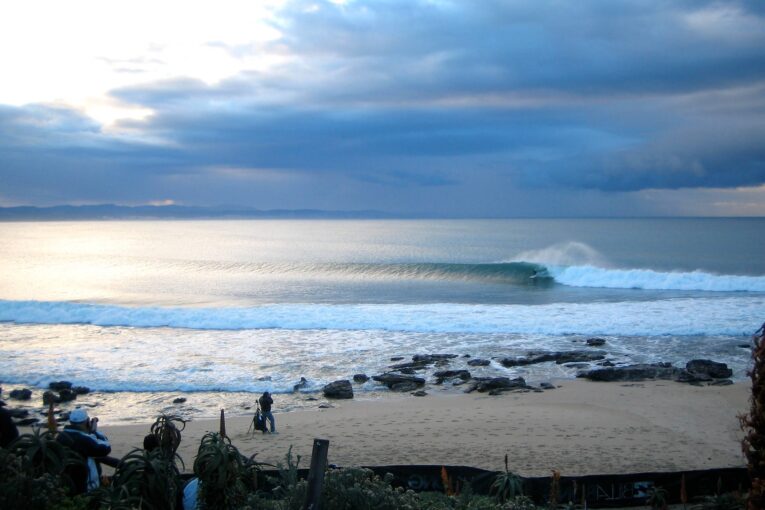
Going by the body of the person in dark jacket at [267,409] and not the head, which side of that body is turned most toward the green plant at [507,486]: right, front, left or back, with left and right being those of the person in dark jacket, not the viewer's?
back

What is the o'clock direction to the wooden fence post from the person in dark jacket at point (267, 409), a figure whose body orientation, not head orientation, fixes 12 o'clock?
The wooden fence post is roughly at 6 o'clock from the person in dark jacket.

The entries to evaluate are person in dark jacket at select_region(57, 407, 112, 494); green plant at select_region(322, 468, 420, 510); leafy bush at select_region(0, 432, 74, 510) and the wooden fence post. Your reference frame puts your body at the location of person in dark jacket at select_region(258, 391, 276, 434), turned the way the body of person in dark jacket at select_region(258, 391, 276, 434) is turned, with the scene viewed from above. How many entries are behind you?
4

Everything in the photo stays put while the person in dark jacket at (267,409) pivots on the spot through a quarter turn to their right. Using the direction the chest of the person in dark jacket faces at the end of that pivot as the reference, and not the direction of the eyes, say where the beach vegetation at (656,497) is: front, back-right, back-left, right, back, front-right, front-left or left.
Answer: front-right

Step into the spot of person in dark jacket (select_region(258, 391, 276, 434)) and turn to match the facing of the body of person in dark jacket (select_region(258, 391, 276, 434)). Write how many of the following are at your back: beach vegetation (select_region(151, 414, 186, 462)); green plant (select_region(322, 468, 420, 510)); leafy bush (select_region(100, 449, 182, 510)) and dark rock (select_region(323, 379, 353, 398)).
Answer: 3

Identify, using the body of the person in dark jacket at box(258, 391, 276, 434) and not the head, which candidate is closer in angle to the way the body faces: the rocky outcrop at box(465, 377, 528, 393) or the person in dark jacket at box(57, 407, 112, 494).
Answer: the rocky outcrop

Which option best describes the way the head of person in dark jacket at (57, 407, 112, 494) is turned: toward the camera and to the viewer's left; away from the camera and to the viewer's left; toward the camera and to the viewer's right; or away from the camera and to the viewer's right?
away from the camera and to the viewer's right

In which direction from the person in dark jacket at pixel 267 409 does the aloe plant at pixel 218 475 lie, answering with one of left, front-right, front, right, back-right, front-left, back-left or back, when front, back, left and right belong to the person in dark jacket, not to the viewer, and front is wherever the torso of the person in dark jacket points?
back

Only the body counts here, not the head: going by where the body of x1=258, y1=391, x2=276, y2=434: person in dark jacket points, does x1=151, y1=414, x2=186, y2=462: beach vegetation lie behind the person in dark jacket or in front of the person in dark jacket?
behind

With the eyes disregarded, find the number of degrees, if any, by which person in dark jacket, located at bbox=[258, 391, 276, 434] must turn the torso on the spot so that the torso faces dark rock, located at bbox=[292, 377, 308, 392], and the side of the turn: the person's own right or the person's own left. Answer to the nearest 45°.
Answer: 0° — they already face it

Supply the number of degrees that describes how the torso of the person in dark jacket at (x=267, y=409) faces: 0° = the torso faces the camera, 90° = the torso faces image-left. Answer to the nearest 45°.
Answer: approximately 180°

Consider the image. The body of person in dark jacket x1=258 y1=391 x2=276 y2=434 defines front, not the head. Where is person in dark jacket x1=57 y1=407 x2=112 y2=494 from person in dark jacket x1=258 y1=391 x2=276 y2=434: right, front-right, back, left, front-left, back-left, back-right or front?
back

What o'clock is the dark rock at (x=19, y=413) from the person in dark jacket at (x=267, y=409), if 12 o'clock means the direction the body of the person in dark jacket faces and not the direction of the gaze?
The dark rock is roughly at 10 o'clock from the person in dark jacket.

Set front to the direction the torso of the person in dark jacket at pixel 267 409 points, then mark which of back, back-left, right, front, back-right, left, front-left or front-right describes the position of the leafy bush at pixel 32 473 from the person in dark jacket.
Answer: back

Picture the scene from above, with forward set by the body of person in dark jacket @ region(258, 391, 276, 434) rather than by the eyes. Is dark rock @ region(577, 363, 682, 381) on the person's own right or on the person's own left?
on the person's own right

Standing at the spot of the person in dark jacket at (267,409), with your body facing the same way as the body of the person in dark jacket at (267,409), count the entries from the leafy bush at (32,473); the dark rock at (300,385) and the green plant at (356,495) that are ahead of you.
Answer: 1

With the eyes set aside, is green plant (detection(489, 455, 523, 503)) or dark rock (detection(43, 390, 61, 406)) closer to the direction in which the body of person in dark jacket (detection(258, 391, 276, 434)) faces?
the dark rock

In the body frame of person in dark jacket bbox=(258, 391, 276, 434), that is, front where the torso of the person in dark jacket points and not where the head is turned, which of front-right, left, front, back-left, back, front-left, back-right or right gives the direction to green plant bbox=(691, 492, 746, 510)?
back-right
